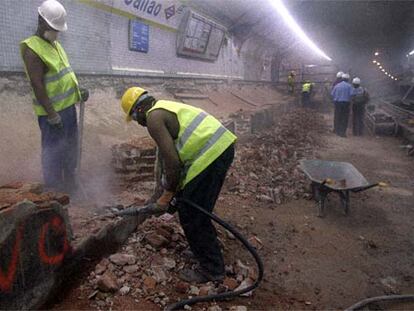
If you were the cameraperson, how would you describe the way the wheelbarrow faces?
facing away from the viewer and to the left of the viewer

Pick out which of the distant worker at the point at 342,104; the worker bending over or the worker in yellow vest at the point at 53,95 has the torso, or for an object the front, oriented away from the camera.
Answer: the distant worker

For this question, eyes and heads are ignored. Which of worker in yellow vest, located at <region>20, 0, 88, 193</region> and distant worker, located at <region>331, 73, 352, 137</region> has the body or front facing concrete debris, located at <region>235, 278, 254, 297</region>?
the worker in yellow vest

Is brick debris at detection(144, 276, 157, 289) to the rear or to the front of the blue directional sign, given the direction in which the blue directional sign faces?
to the front

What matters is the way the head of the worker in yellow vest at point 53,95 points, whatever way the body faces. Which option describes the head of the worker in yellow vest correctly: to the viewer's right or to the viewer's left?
to the viewer's right

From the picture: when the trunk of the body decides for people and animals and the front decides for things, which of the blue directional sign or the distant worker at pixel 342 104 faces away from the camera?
the distant worker

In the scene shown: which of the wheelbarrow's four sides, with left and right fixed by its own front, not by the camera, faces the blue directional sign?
front

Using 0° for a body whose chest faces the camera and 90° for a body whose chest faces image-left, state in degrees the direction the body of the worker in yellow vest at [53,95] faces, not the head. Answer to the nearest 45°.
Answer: approximately 315°

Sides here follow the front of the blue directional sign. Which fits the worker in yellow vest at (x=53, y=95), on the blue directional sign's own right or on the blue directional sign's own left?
on the blue directional sign's own right

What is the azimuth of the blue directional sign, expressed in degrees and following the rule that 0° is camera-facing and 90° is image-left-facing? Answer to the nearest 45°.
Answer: approximately 315°

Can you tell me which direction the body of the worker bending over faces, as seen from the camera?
to the viewer's left
